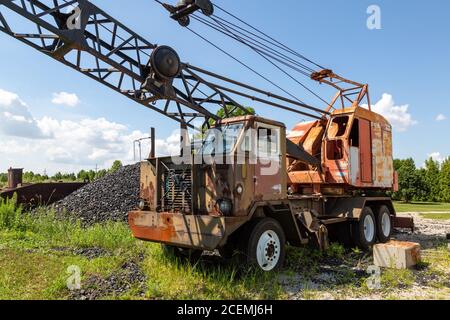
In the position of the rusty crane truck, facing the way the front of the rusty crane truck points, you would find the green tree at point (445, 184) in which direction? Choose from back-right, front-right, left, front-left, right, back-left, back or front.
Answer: back

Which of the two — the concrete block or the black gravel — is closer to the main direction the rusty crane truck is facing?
the black gravel

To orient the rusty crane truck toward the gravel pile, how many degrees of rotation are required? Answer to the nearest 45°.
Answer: approximately 90° to its right

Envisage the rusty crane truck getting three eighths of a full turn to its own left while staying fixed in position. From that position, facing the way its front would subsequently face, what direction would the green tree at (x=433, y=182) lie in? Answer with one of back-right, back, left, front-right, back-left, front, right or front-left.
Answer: front-left

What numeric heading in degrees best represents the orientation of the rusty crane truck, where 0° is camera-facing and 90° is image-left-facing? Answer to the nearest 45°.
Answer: approximately 45°
